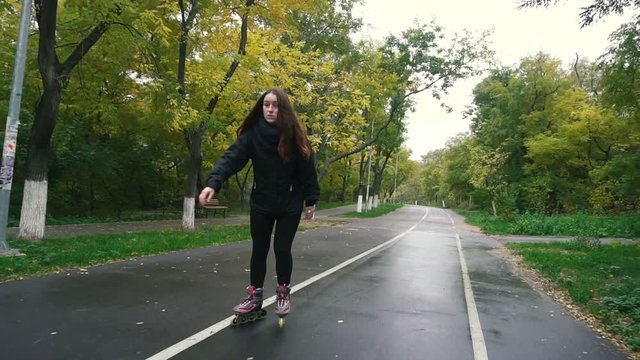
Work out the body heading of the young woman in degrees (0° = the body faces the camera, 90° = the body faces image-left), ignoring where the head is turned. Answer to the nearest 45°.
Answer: approximately 0°

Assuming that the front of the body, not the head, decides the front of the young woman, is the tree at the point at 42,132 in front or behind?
behind

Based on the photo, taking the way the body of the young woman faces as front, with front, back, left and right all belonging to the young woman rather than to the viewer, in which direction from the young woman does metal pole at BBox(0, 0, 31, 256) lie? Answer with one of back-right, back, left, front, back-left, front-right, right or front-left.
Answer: back-right
